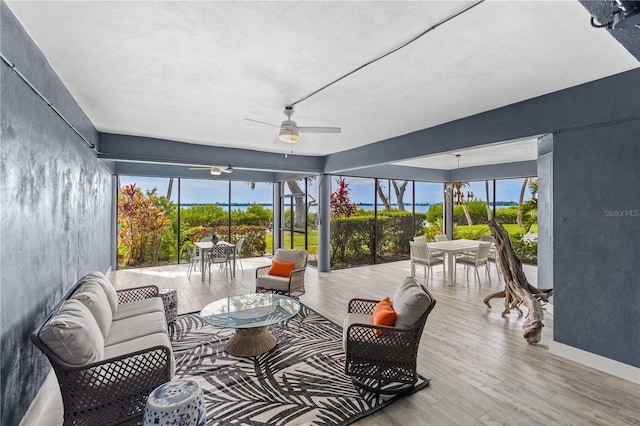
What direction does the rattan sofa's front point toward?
to the viewer's right

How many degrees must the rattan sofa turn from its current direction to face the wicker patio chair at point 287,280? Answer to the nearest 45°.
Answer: approximately 45° to its left

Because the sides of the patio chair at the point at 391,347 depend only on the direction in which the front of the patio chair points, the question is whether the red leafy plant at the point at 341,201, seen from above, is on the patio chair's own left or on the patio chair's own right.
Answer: on the patio chair's own right

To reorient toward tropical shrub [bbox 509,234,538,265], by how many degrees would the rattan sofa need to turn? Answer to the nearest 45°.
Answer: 0° — it already faces it

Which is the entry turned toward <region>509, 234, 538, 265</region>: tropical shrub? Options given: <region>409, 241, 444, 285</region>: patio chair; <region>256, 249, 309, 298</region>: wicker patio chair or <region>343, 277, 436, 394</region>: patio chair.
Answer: <region>409, 241, 444, 285</region>: patio chair

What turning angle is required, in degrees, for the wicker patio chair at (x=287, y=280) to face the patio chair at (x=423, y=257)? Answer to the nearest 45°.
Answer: approximately 180°

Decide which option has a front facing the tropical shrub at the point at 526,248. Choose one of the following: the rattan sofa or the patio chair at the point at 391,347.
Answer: the rattan sofa

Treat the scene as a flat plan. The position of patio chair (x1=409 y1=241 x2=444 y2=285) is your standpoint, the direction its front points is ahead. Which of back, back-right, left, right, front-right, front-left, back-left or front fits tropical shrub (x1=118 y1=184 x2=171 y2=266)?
back-left

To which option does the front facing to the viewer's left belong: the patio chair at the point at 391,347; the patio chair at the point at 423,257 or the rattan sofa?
the patio chair at the point at 391,347

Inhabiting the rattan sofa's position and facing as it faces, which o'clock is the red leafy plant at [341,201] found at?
The red leafy plant is roughly at 11 o'clock from the rattan sofa.

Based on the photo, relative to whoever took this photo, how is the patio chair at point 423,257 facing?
facing away from the viewer and to the right of the viewer

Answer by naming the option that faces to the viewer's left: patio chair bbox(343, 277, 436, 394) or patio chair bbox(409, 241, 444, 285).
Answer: patio chair bbox(343, 277, 436, 394)

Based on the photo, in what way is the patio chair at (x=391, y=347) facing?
to the viewer's left

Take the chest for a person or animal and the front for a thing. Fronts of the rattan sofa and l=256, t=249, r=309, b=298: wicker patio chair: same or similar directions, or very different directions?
very different directions
